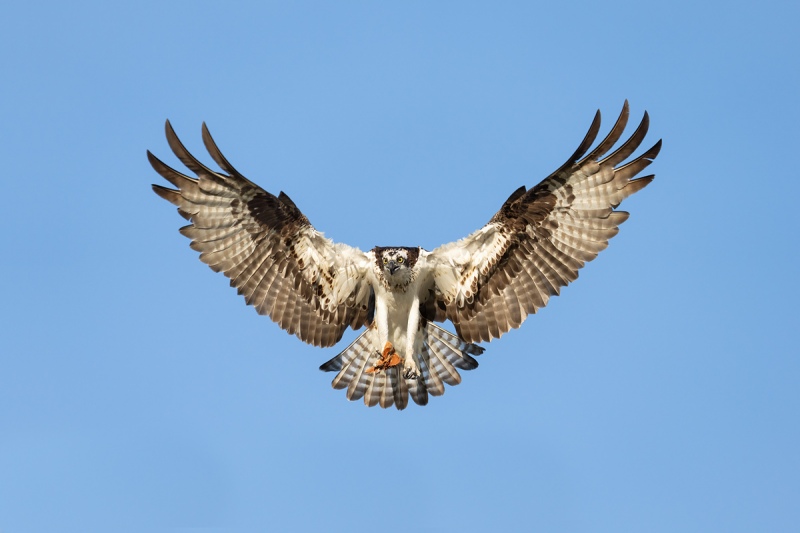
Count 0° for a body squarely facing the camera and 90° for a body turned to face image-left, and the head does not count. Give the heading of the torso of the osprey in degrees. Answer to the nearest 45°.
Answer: approximately 0°
